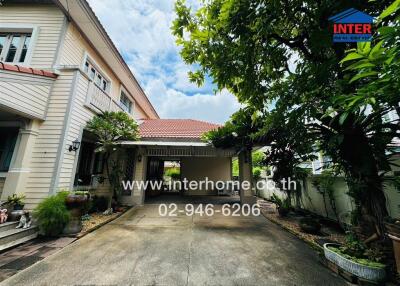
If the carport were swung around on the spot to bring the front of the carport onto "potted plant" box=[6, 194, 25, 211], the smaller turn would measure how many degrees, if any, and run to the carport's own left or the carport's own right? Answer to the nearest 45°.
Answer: approximately 45° to the carport's own right

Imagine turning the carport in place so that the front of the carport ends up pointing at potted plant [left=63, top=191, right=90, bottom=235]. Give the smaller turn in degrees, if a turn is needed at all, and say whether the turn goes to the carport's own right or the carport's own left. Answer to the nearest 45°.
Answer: approximately 45° to the carport's own right

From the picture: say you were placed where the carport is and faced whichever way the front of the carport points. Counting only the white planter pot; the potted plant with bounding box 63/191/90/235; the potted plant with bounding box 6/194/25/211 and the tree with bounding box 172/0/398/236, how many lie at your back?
0

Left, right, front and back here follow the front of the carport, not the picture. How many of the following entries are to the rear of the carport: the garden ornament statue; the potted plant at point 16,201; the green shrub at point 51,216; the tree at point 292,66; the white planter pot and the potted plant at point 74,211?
0

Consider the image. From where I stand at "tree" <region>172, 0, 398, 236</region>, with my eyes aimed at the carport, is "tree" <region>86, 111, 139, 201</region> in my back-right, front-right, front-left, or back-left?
front-left

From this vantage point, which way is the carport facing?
toward the camera

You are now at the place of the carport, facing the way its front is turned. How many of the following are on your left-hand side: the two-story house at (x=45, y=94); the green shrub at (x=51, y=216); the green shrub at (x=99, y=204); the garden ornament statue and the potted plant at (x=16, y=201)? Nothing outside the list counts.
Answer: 0

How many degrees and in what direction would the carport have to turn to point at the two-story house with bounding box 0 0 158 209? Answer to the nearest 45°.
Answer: approximately 45° to its right

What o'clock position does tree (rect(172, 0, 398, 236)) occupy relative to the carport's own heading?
The tree is roughly at 11 o'clock from the carport.

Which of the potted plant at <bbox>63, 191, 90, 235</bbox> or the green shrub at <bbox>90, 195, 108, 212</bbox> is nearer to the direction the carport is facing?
the potted plant

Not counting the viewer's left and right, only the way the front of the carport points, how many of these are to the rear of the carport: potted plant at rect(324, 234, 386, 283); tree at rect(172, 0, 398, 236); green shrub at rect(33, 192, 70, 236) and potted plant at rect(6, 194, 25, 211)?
0

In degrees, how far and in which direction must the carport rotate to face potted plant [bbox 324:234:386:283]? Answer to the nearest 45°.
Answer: approximately 45° to its left

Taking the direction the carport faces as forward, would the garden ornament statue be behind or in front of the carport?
in front

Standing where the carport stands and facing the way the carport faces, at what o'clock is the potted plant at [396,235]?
The potted plant is roughly at 11 o'clock from the carport.

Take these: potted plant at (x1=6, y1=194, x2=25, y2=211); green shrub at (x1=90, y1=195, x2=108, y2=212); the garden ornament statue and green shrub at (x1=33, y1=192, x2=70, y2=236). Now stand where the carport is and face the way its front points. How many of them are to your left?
0

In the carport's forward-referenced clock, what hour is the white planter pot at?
The white planter pot is roughly at 11 o'clock from the carport.

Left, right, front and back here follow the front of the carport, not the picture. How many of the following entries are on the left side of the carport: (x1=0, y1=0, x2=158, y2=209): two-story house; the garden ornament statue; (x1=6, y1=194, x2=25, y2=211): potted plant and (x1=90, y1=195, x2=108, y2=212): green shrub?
0

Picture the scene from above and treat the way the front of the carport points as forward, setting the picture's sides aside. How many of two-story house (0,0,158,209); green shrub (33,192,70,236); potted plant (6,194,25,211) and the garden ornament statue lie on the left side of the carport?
0
